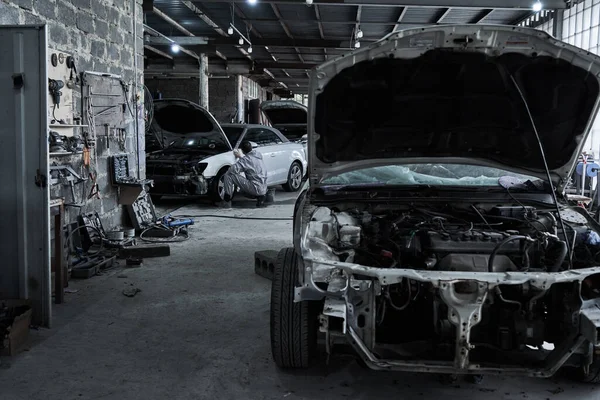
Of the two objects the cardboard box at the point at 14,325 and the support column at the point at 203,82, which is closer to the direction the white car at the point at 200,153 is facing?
the cardboard box

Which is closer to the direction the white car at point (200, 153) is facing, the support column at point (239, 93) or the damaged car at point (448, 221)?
the damaged car

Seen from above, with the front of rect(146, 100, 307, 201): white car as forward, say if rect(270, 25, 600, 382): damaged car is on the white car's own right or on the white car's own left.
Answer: on the white car's own left

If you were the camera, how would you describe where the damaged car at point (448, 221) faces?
facing the viewer

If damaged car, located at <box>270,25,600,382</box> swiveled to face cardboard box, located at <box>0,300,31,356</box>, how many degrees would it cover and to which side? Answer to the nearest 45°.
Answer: approximately 90° to its right

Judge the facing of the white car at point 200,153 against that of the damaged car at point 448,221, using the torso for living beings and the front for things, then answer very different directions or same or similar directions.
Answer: same or similar directions

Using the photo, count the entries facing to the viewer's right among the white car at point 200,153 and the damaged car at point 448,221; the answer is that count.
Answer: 0

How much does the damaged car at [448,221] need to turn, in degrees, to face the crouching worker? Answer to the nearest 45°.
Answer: approximately 135° to its right

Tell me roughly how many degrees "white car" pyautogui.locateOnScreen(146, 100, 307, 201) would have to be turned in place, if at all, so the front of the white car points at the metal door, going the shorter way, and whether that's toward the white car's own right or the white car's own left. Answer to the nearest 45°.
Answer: approximately 45° to the white car's own left

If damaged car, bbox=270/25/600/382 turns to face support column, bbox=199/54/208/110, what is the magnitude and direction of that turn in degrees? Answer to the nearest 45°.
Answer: approximately 135° to its right

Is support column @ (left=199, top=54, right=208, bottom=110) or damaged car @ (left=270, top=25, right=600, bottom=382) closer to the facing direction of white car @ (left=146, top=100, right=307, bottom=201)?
the damaged car

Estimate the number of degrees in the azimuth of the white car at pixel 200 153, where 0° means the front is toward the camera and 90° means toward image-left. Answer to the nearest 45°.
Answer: approximately 45°
